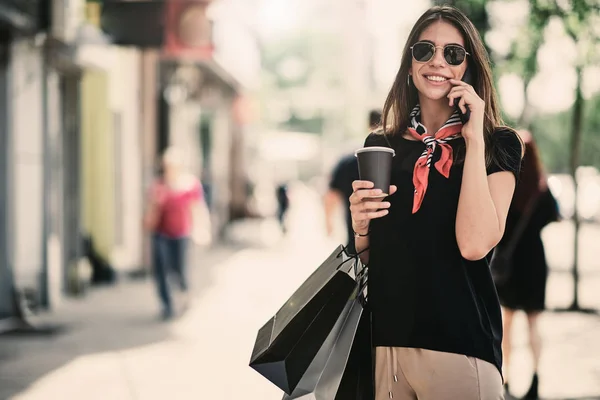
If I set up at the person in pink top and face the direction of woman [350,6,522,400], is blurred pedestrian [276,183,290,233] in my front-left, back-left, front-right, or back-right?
back-left
